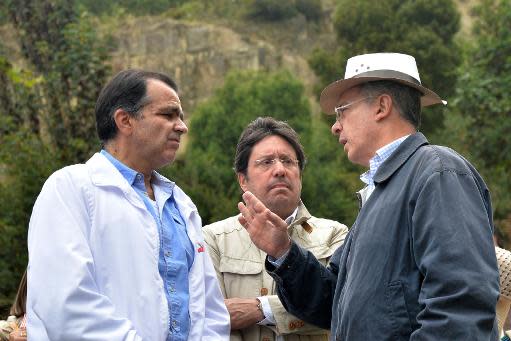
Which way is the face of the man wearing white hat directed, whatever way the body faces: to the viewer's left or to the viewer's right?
to the viewer's left

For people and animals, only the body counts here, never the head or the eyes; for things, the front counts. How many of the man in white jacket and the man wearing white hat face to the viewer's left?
1

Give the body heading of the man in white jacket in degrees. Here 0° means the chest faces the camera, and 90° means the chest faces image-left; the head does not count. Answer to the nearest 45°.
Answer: approximately 315°

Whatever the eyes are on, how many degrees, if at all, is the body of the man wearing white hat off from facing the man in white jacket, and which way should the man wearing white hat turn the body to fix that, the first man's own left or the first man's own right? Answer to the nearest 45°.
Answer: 0° — they already face them

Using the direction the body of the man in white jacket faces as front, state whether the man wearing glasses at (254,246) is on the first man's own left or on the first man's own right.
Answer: on the first man's own left

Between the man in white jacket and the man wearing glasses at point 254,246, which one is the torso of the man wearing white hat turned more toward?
the man in white jacket

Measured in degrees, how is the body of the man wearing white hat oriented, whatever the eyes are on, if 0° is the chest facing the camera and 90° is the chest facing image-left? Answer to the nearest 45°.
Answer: approximately 90°

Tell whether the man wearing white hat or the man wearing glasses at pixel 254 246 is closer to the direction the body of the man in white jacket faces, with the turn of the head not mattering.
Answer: the man wearing white hat
